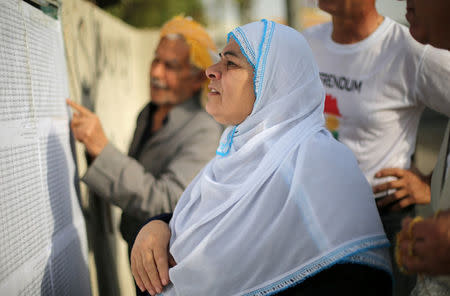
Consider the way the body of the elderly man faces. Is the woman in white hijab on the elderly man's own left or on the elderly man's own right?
on the elderly man's own left

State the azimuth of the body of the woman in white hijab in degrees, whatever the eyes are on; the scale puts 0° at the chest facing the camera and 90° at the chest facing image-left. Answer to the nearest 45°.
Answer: approximately 90°

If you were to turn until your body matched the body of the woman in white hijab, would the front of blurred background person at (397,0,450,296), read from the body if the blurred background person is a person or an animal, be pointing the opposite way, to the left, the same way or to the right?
the same way

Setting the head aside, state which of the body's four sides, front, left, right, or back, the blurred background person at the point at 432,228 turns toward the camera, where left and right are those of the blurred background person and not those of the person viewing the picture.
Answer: left

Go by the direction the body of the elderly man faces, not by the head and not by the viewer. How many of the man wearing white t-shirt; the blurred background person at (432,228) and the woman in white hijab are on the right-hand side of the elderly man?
0

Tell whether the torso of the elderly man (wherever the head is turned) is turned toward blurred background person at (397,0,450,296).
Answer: no

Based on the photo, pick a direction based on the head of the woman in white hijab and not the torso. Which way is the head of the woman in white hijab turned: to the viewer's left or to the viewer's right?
to the viewer's left

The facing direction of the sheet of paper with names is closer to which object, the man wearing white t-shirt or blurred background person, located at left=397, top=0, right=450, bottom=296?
the blurred background person

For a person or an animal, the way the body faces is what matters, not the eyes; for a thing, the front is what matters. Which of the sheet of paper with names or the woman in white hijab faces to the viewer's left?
the woman in white hijab

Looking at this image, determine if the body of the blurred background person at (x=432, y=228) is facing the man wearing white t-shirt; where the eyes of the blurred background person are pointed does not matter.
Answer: no

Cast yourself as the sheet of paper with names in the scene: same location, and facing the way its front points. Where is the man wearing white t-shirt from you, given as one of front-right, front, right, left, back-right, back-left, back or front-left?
front-left

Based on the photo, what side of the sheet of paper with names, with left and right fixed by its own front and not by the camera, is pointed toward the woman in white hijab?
front
